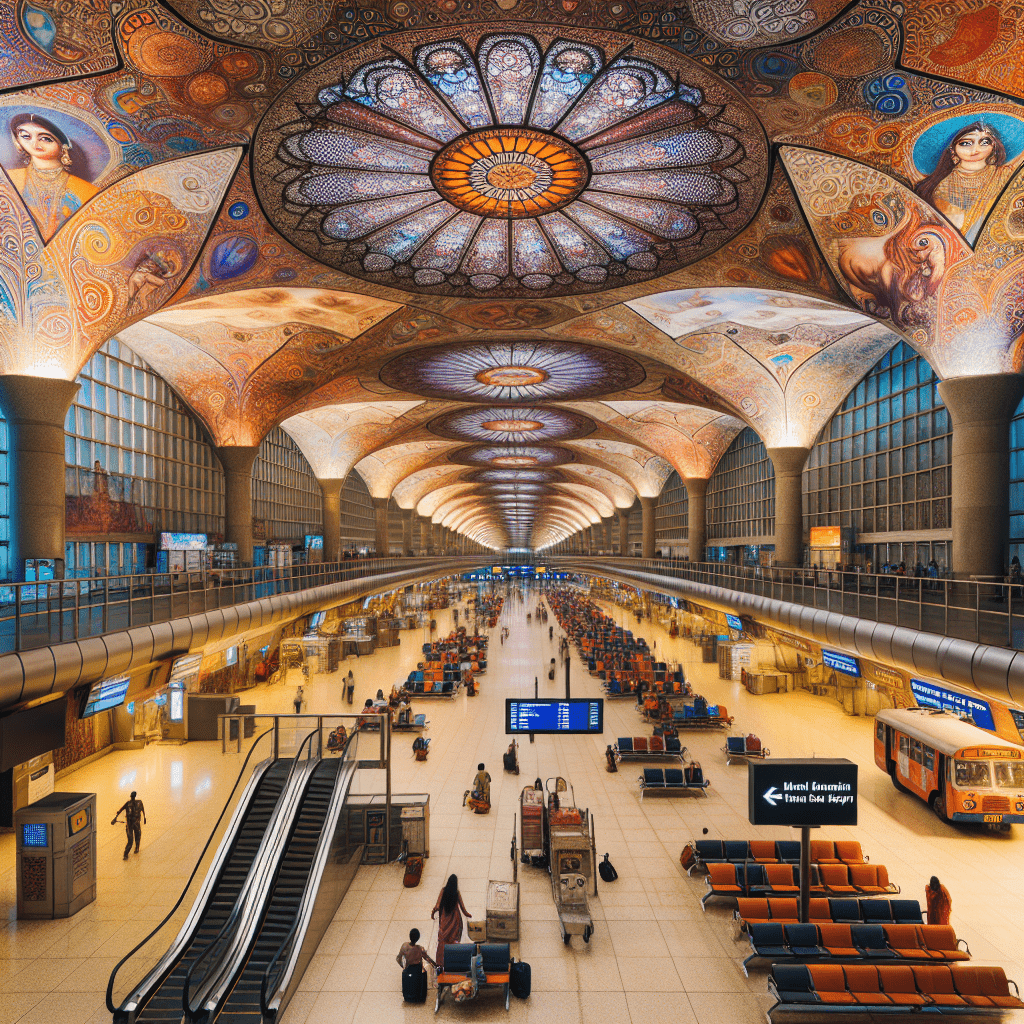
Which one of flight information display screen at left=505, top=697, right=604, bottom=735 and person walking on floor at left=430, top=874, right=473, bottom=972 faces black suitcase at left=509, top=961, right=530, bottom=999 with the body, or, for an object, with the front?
the flight information display screen

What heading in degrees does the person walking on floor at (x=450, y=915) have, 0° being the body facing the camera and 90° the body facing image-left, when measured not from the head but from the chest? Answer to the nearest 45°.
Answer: approximately 180°

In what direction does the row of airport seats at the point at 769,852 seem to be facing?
toward the camera

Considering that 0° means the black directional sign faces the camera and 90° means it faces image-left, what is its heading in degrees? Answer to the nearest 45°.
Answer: approximately 0°

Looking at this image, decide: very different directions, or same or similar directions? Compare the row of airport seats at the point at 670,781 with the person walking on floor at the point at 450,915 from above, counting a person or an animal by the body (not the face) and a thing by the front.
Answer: very different directions

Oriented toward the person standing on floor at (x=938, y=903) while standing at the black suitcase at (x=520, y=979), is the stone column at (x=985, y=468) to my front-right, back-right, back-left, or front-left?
front-left

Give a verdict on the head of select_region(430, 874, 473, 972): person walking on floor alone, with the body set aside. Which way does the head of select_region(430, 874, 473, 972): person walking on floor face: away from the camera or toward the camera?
away from the camera

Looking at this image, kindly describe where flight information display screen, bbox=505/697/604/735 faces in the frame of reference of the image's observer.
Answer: facing the viewer

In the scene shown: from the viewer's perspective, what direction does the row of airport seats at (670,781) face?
toward the camera

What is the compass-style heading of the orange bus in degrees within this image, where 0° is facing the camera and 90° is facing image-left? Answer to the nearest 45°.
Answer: approximately 315°

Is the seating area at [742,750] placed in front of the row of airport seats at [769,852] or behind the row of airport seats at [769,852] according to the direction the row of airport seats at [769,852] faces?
behind
